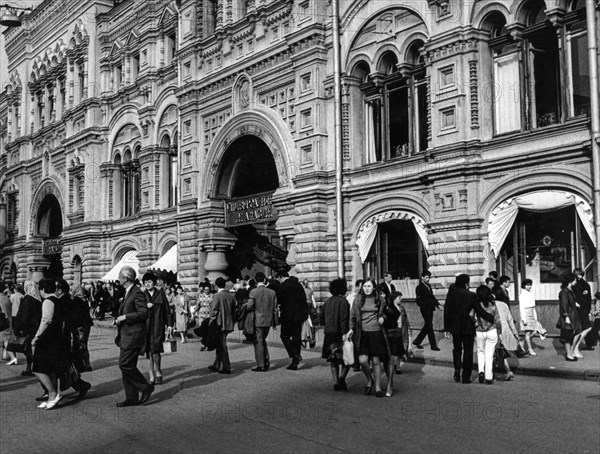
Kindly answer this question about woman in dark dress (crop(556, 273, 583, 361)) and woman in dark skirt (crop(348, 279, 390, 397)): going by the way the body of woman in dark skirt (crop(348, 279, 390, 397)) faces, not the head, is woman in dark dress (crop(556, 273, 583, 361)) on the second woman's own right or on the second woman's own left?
on the second woman's own left

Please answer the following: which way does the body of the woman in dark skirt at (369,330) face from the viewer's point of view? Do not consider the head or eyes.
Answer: toward the camera

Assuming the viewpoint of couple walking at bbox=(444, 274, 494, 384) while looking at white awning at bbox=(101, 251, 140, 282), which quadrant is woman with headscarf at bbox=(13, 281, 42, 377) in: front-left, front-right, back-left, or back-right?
front-left

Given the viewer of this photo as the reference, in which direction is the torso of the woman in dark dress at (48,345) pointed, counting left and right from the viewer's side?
facing to the left of the viewer

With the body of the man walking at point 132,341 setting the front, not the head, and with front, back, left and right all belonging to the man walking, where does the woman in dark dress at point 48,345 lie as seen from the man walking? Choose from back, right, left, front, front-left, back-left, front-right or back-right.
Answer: front

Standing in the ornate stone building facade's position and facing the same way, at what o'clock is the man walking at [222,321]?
The man walking is roughly at 11 o'clock from the ornate stone building facade.

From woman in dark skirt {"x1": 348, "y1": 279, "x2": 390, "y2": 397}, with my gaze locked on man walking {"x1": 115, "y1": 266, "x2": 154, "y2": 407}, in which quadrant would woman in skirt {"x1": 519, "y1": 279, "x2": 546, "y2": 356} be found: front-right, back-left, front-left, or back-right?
back-right

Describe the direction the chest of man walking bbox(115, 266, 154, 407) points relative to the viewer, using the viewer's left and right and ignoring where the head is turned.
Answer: facing to the left of the viewer

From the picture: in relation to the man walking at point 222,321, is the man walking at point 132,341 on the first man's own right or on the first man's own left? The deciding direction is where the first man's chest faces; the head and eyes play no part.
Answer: on the first man's own left
